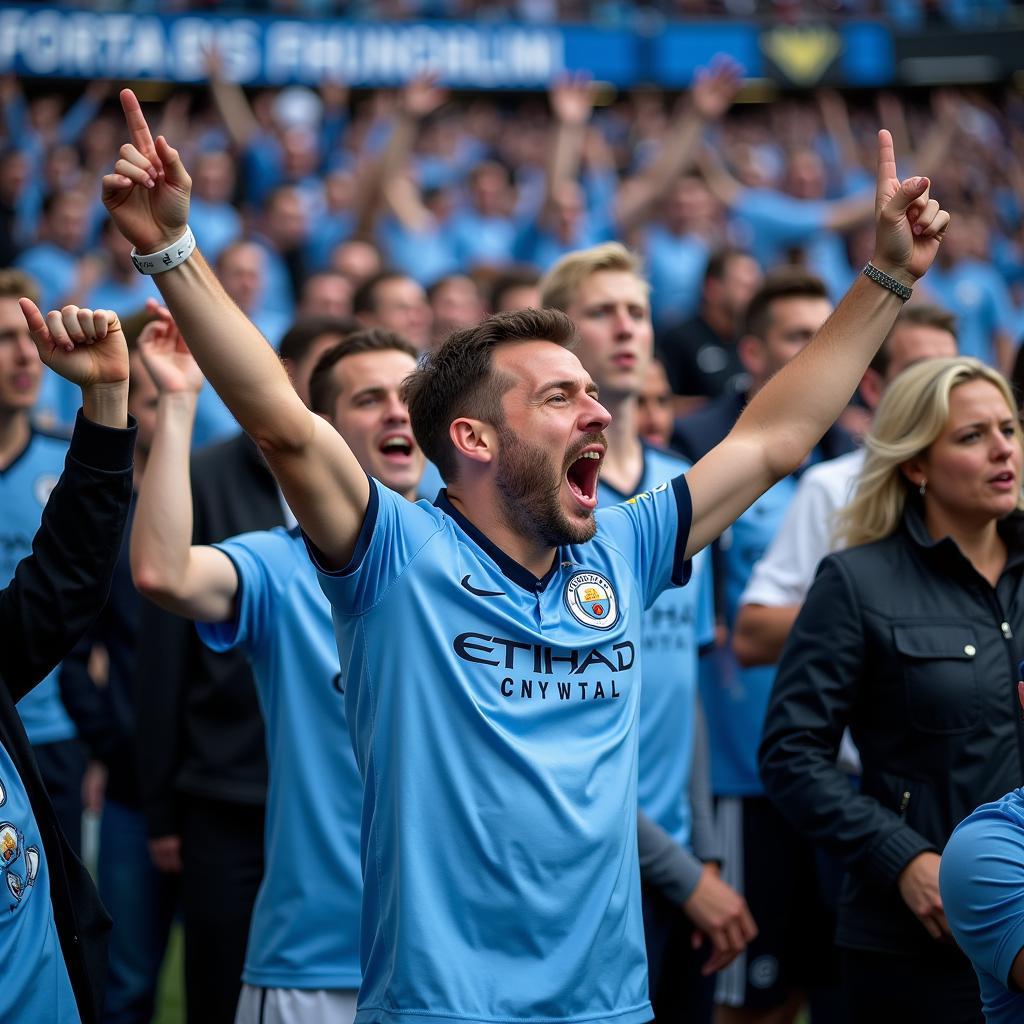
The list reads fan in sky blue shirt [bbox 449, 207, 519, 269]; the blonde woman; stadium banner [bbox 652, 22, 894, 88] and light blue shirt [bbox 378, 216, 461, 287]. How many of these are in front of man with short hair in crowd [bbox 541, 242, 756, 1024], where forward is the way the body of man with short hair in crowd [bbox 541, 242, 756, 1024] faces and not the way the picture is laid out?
1

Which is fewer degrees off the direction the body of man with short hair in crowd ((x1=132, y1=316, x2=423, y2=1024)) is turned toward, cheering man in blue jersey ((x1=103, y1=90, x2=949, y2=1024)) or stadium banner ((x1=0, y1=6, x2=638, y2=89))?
the cheering man in blue jersey

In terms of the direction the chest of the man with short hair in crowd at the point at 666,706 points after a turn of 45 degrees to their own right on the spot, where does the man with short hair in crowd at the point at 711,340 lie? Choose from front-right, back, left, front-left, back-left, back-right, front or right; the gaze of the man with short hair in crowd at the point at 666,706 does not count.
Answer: back

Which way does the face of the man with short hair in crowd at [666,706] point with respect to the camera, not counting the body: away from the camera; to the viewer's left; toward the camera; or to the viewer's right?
toward the camera

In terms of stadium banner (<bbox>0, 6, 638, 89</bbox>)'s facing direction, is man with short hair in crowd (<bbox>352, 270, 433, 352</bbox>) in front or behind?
in front

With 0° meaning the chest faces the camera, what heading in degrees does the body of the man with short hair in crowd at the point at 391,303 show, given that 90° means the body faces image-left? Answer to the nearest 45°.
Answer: approximately 315°

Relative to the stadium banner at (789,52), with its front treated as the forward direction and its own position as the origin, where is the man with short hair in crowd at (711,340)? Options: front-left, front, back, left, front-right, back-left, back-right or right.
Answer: front

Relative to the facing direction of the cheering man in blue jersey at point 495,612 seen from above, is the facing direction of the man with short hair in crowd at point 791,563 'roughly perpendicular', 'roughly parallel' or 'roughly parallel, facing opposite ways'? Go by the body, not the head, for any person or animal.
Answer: roughly parallel

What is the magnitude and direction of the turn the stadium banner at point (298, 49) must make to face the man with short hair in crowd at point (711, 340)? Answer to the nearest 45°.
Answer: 0° — it already faces them

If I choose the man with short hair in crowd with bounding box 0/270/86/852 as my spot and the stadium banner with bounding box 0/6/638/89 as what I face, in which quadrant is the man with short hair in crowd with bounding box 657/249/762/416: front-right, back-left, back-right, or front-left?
front-right

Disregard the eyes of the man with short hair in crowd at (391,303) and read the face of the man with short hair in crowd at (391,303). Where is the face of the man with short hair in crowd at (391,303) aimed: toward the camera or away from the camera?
toward the camera

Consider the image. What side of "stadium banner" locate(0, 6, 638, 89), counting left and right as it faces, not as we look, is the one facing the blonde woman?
front

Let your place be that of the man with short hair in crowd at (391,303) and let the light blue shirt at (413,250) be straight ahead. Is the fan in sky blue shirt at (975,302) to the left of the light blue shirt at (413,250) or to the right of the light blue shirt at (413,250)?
right

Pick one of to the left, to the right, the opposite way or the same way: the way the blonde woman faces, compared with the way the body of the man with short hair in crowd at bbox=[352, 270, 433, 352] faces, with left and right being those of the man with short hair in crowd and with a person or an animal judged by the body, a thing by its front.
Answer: the same way
